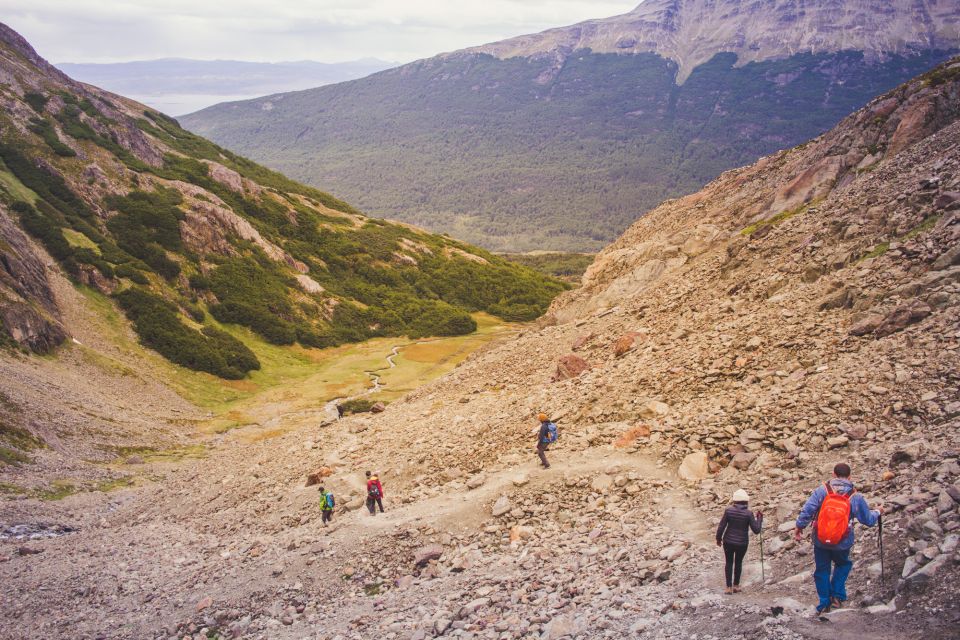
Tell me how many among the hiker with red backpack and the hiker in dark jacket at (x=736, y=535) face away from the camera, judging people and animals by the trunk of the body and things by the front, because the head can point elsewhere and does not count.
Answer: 2

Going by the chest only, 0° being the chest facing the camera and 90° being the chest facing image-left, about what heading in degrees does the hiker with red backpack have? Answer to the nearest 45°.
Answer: approximately 180°

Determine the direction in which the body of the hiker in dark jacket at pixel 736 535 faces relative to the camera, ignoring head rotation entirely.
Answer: away from the camera

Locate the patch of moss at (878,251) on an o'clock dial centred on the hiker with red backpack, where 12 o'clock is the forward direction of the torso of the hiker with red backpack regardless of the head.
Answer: The patch of moss is roughly at 12 o'clock from the hiker with red backpack.

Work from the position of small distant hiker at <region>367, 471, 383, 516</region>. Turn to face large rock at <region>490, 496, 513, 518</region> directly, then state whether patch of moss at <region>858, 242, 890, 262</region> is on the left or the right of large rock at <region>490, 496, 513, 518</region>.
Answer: left

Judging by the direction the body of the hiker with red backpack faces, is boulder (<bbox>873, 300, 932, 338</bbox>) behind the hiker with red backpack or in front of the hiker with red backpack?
in front

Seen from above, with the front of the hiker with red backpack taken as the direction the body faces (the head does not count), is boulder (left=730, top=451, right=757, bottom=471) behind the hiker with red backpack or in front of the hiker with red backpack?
in front

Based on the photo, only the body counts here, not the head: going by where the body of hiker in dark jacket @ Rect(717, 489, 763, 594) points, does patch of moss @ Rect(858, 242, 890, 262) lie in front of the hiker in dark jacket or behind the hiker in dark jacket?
in front
